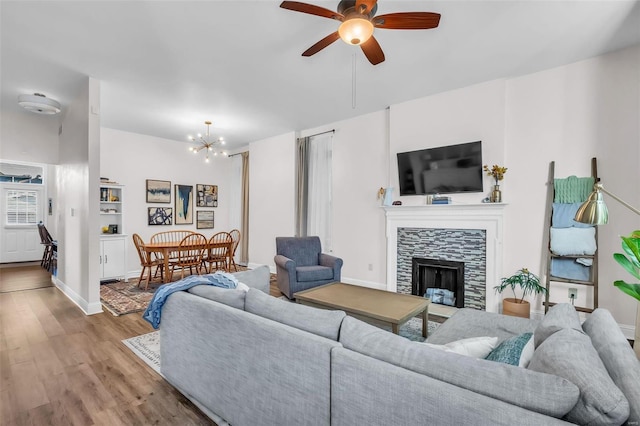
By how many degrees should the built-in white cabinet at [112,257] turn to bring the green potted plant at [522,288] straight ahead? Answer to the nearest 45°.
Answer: approximately 45° to its left

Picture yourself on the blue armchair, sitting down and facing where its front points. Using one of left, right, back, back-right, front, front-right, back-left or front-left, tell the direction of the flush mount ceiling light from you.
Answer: back-right

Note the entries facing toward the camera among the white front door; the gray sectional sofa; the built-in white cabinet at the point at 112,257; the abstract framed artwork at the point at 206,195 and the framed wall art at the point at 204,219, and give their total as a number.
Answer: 4

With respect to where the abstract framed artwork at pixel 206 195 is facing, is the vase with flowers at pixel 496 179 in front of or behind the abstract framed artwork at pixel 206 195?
in front

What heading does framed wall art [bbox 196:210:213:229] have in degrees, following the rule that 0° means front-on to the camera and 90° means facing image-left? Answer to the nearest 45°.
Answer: approximately 0°

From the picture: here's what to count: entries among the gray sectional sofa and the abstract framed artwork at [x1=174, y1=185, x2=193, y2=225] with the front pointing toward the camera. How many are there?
1

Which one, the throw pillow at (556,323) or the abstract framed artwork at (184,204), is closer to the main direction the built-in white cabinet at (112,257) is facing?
the throw pillow

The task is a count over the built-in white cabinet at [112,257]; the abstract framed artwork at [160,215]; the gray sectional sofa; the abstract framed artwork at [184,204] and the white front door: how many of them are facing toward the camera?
4
